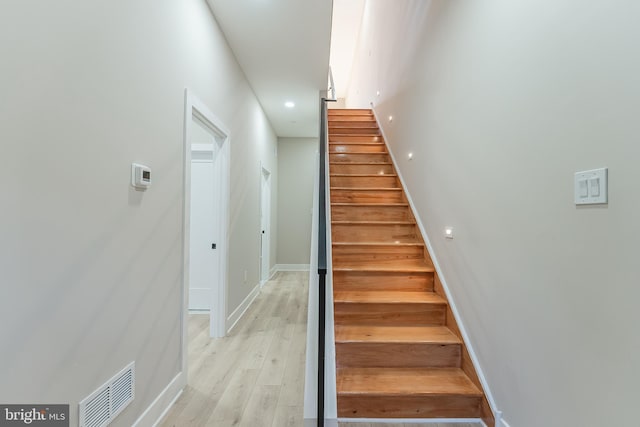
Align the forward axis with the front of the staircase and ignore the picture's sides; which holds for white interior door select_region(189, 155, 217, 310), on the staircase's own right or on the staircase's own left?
on the staircase's own right

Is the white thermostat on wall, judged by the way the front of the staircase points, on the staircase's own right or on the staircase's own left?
on the staircase's own right

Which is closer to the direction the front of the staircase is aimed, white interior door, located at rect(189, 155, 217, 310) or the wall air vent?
the wall air vent

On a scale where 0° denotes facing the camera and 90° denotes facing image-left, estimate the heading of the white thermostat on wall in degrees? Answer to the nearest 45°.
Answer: approximately 315°

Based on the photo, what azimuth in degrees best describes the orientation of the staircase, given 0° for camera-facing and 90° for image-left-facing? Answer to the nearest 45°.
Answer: approximately 0°

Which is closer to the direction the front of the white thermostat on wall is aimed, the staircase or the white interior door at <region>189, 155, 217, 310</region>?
the staircase

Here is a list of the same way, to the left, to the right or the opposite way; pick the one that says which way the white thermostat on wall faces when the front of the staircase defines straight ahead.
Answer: to the left

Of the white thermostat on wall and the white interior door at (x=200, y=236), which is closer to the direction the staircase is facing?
the white thermostat on wall
